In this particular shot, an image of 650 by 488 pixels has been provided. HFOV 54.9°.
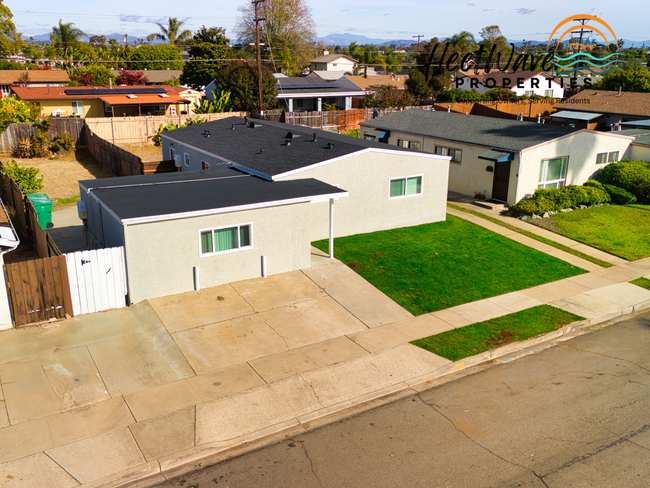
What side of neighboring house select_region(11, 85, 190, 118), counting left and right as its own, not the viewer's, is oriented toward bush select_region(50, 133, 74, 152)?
back

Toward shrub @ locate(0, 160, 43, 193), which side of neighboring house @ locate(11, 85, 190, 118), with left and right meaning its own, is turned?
back

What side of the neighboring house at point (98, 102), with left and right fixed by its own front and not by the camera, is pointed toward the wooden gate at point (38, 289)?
back

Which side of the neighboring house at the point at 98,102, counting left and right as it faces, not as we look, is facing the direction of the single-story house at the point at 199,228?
back

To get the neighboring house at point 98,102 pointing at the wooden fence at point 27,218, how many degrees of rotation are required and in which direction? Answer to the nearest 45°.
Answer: approximately 180°

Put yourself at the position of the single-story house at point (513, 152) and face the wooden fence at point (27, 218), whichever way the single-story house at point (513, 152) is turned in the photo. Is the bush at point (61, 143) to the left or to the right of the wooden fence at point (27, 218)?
right

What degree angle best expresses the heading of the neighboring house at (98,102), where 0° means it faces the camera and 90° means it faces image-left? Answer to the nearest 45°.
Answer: approximately 180°

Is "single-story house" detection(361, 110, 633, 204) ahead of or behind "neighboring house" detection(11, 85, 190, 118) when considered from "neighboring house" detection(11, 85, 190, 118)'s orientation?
behind

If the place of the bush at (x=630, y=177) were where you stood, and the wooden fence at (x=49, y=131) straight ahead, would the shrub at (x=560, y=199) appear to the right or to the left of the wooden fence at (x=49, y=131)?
left

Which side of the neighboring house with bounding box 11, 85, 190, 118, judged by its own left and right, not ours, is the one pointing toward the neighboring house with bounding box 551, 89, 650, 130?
right

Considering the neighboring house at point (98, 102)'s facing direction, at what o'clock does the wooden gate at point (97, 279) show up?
The wooden gate is roughly at 6 o'clock from the neighboring house.

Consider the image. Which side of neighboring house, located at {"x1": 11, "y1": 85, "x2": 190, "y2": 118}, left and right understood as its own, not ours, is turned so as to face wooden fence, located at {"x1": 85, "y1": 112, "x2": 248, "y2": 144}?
back

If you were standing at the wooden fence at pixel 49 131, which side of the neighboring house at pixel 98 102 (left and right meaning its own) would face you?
back
